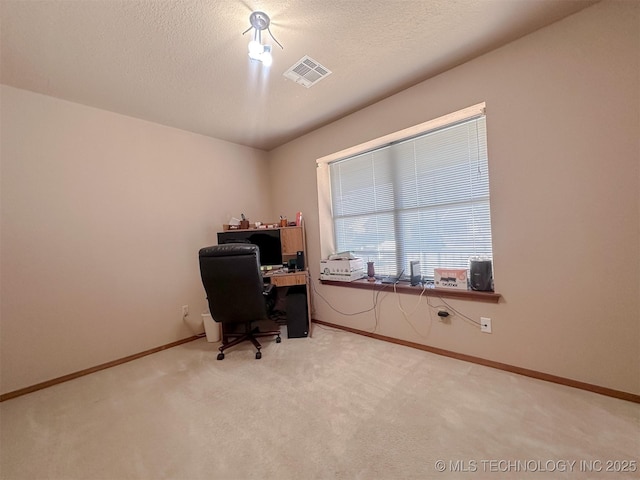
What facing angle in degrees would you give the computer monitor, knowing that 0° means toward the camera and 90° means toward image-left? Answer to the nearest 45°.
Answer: approximately 0°

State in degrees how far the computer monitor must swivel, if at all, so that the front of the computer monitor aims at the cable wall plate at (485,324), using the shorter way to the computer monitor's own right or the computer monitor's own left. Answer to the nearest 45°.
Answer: approximately 45° to the computer monitor's own left

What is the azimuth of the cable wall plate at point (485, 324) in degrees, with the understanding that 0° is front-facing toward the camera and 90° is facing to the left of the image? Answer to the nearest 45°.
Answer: approximately 0°

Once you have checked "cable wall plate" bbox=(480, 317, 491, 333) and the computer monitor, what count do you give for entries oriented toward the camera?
2

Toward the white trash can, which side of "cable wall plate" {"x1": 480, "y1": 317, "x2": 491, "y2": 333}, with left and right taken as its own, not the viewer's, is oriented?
right

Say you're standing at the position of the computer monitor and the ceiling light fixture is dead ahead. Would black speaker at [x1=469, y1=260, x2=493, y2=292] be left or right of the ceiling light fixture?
left
